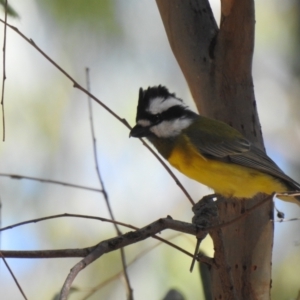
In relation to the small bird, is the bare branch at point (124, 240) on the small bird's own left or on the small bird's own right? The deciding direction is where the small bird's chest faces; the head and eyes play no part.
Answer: on the small bird's own left

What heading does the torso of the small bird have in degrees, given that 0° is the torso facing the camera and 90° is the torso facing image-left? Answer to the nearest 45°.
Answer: approximately 90°
